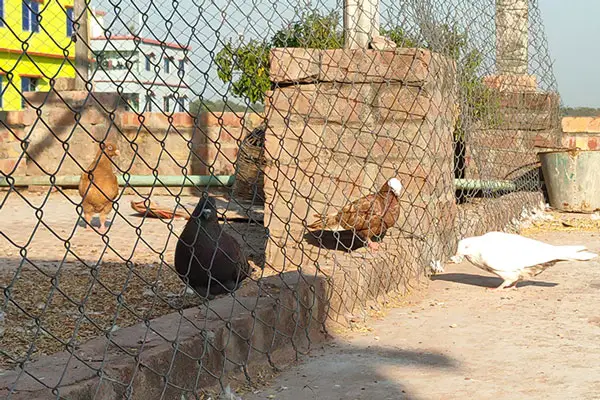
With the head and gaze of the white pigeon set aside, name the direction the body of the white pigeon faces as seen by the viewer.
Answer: to the viewer's left

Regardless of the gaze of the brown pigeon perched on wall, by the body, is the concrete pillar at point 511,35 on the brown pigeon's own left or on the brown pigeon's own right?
on the brown pigeon's own left

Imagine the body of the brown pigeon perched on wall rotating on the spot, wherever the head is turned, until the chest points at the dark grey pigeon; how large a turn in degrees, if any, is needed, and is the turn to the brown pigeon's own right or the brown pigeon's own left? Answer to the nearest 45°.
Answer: approximately 135° to the brown pigeon's own right

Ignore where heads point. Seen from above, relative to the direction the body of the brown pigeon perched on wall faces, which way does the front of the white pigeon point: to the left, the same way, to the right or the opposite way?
the opposite way

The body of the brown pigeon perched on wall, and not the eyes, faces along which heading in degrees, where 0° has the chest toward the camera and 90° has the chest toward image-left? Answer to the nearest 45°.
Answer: approximately 270°

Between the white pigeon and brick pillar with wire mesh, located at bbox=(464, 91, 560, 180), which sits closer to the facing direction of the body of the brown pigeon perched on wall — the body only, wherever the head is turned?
the white pigeon

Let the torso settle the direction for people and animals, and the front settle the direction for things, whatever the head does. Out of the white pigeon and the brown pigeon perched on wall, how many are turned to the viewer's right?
1
